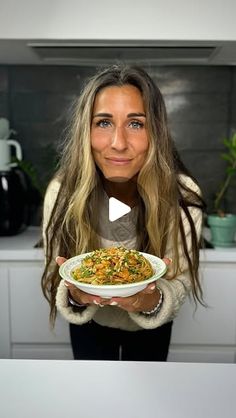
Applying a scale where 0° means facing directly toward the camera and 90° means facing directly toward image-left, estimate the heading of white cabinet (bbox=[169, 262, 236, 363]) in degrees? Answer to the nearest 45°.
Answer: approximately 0°

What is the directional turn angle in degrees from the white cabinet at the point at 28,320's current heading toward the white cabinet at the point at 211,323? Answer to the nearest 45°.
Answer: approximately 90° to its left

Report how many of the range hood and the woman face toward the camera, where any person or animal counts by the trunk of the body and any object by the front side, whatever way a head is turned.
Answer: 2

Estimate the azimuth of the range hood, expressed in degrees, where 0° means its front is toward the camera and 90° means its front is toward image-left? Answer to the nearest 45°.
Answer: approximately 0°

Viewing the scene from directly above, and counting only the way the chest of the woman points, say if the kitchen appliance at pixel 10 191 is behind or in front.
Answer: behind
